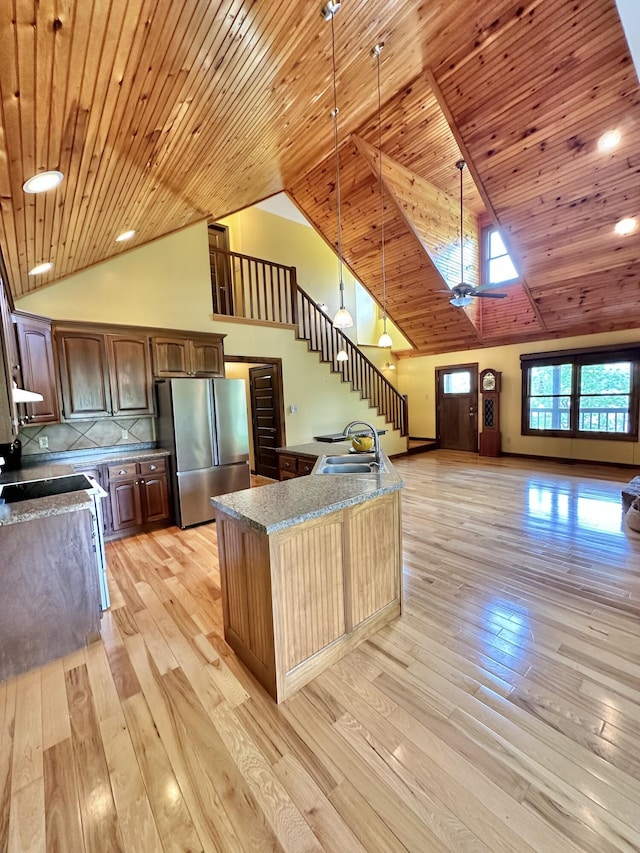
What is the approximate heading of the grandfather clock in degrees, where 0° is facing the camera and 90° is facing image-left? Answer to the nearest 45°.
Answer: approximately 45°

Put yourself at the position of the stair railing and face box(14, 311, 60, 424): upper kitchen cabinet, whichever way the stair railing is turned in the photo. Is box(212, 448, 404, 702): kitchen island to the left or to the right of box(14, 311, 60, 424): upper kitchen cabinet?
left

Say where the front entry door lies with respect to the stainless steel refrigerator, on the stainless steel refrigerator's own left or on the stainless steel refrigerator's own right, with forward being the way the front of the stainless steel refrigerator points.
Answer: on the stainless steel refrigerator's own left

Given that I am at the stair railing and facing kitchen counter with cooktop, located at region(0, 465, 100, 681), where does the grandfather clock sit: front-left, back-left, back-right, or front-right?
back-left

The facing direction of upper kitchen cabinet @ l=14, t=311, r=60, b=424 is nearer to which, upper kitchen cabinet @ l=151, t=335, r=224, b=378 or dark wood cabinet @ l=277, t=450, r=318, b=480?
the dark wood cabinet

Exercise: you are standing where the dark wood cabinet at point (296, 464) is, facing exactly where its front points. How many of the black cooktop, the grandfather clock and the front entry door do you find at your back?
2

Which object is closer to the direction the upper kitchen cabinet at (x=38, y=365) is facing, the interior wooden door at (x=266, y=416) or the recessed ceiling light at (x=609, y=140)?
the recessed ceiling light

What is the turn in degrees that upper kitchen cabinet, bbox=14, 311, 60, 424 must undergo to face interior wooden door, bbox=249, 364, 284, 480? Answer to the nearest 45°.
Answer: approximately 45° to its left

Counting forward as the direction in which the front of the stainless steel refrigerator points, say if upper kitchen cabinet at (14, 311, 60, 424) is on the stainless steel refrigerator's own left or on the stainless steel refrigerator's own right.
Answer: on the stainless steel refrigerator's own right

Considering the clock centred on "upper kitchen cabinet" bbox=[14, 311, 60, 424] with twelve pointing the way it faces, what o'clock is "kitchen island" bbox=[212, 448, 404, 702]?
The kitchen island is roughly at 1 o'clock from the upper kitchen cabinet.

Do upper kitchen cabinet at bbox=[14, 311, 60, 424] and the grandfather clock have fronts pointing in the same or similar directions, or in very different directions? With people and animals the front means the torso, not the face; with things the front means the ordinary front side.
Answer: very different directions
